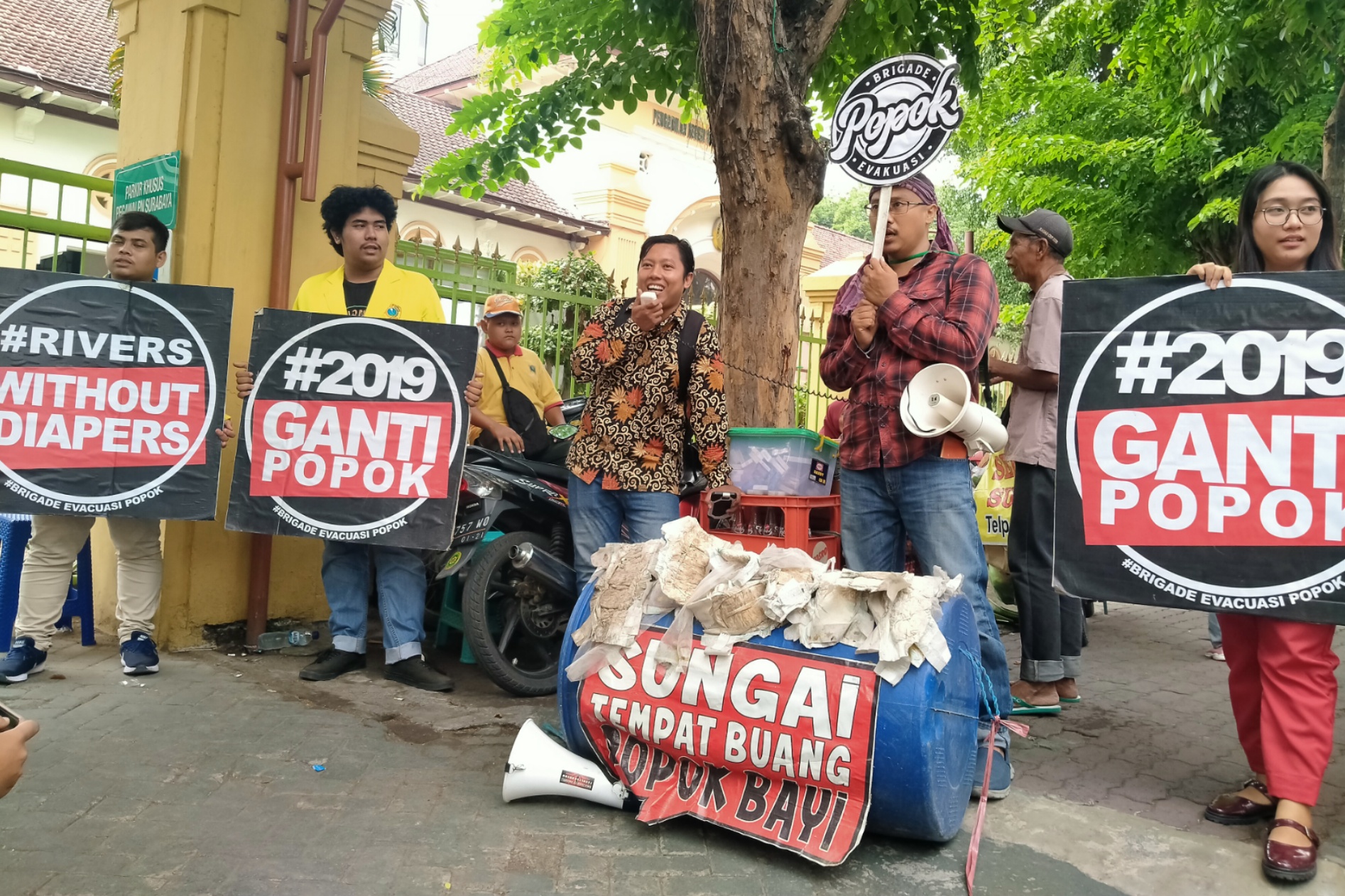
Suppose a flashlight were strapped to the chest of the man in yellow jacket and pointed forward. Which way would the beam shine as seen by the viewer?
toward the camera

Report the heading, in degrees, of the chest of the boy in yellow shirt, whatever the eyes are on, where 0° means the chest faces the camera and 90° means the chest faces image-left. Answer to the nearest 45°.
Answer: approximately 315°

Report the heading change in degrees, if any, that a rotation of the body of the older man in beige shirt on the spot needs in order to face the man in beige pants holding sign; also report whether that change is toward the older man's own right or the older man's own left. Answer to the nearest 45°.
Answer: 0° — they already face them

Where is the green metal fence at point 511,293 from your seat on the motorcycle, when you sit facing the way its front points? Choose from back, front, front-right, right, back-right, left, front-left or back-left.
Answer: front-left

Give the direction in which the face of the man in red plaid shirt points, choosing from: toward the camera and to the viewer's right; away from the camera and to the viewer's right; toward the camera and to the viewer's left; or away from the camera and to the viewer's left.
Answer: toward the camera and to the viewer's left

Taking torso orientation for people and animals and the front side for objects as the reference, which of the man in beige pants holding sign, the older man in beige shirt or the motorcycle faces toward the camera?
the man in beige pants holding sign

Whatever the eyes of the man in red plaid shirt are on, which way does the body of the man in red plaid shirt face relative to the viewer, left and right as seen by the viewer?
facing the viewer and to the left of the viewer

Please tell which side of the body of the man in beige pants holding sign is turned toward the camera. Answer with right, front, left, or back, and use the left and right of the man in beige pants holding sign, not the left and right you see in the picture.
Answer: front

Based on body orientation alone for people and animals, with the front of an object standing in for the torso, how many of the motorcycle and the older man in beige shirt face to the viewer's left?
1

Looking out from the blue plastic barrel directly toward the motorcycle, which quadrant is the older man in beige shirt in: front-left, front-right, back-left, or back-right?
front-right

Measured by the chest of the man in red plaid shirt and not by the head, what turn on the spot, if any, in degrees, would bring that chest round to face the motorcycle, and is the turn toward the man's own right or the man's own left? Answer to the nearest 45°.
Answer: approximately 90° to the man's own right

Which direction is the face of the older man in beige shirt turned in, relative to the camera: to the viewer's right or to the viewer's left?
to the viewer's left

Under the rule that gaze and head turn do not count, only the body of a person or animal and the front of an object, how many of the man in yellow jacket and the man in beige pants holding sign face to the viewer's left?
0
